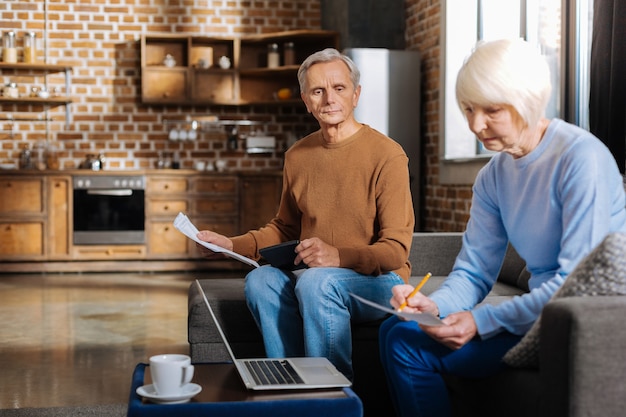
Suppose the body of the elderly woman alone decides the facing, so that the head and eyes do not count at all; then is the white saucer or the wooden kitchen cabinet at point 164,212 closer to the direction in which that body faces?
the white saucer

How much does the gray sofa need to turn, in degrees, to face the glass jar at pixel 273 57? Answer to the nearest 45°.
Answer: approximately 135° to its right

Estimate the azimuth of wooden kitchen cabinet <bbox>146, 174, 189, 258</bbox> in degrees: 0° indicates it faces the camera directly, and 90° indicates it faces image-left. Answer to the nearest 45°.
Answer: approximately 0°

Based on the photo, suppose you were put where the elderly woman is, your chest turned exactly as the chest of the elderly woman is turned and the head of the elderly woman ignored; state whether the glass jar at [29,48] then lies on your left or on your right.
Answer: on your right
